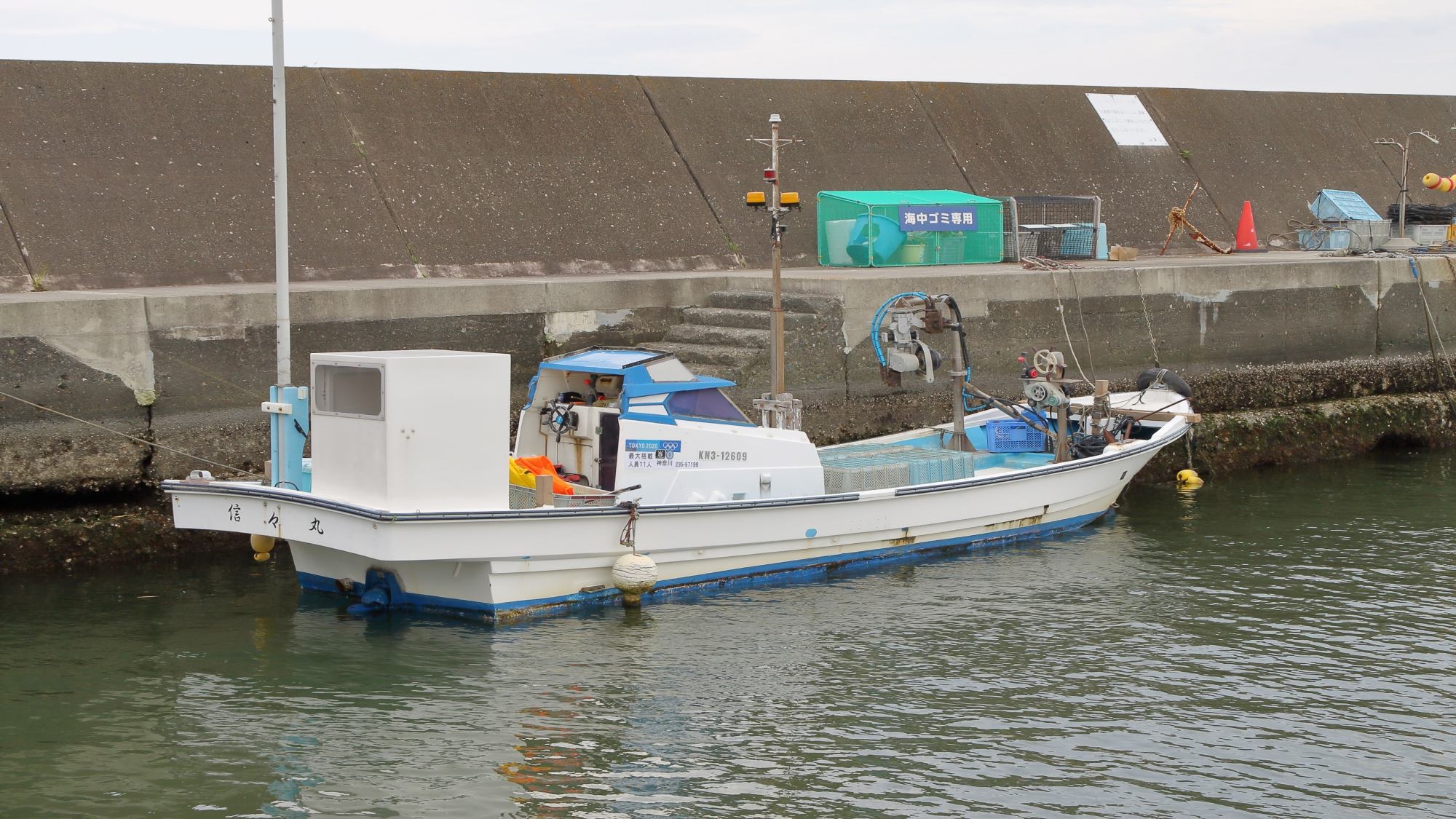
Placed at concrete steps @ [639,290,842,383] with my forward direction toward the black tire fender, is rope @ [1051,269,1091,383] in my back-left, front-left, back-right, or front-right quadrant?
front-left

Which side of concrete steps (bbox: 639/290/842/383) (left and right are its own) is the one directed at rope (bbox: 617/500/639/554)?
front

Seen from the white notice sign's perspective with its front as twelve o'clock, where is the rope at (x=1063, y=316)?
The rope is roughly at 12 o'clock from the white notice sign.

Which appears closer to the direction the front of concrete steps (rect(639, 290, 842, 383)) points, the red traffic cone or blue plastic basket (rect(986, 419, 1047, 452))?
the blue plastic basket

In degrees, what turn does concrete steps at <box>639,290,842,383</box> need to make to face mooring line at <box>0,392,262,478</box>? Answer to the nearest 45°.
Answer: approximately 45° to its right

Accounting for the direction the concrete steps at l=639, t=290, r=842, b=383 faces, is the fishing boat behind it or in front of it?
in front

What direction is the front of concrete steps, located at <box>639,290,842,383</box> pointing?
toward the camera

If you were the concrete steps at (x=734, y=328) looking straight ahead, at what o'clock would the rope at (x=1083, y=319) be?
The rope is roughly at 8 o'clock from the concrete steps.

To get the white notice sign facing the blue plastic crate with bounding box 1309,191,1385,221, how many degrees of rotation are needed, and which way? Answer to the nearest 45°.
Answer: approximately 90° to its left

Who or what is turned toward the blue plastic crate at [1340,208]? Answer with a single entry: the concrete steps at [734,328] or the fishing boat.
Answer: the fishing boat

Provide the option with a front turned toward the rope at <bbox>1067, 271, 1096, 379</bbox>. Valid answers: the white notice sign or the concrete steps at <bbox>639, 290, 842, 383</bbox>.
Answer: the white notice sign

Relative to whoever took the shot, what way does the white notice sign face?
facing the viewer

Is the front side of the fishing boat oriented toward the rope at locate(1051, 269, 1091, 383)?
yes

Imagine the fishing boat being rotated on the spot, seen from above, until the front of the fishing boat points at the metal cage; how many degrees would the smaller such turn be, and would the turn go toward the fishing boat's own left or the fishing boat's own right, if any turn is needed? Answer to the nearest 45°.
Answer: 0° — it already faces it

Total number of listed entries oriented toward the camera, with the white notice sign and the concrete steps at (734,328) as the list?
2

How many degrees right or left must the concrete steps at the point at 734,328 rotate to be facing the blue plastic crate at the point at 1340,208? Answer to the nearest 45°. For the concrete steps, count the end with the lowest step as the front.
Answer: approximately 135° to its left
